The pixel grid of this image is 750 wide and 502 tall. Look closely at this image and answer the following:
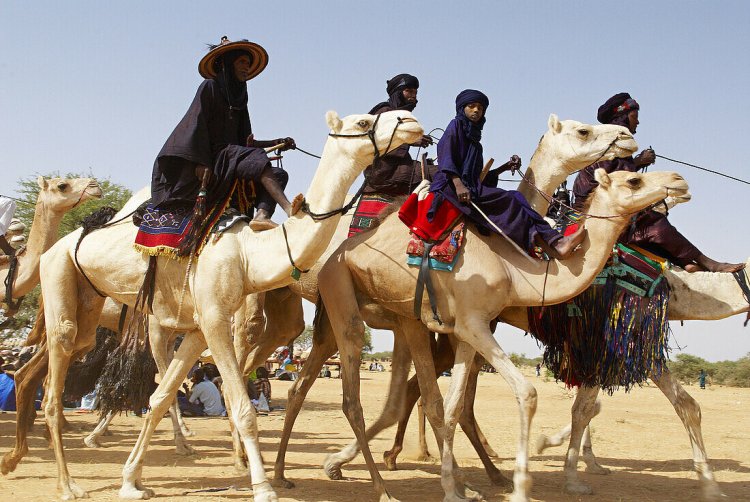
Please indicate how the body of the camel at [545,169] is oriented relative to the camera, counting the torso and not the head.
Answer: to the viewer's right

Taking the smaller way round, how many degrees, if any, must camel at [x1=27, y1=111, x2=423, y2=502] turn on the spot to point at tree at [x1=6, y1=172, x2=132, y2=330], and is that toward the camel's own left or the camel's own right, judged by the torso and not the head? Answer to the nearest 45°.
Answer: approximately 90° to the camel's own left

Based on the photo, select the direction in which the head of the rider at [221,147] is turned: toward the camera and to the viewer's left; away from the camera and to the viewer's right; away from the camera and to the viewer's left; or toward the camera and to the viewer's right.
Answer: toward the camera and to the viewer's right

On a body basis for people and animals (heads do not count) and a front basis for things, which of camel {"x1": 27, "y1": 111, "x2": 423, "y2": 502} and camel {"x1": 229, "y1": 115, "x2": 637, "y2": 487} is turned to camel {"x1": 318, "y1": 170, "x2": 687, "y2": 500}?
camel {"x1": 27, "y1": 111, "x2": 423, "y2": 502}

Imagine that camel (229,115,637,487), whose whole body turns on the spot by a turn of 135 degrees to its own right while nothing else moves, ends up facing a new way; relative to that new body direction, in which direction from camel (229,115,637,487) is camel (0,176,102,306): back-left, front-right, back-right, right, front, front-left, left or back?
front-right

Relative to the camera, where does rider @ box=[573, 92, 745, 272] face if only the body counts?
to the viewer's right

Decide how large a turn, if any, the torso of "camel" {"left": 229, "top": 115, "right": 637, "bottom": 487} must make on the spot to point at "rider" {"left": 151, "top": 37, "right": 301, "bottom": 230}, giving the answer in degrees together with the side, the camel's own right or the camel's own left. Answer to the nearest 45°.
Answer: approximately 180°

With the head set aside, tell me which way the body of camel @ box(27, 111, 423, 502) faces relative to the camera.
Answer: to the viewer's right

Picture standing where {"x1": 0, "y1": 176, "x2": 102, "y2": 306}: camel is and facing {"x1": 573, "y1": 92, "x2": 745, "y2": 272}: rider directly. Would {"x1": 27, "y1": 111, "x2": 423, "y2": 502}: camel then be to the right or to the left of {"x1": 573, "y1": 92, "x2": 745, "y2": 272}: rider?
right

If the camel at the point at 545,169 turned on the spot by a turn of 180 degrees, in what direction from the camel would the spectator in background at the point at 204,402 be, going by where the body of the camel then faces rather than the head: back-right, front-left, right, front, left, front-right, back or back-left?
front-right

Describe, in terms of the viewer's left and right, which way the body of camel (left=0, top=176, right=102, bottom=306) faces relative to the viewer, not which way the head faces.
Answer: facing to the right of the viewer

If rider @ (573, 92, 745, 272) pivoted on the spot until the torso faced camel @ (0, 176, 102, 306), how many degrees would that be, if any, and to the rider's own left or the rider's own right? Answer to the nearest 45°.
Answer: approximately 180°

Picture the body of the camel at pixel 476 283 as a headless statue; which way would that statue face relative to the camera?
to the viewer's right

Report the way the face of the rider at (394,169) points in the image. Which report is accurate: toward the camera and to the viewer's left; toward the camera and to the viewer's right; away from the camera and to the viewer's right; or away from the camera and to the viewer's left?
toward the camera and to the viewer's right

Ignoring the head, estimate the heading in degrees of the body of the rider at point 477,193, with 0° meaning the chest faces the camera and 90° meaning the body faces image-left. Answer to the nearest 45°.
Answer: approximately 315°

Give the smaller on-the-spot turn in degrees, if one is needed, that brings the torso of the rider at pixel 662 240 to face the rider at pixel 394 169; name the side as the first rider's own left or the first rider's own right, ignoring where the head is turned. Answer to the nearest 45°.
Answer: approximately 180°
